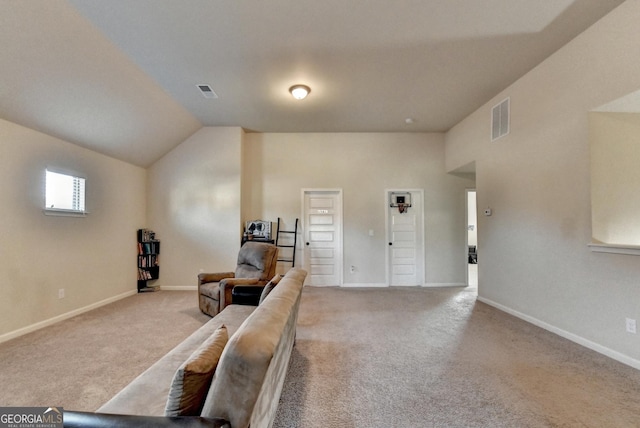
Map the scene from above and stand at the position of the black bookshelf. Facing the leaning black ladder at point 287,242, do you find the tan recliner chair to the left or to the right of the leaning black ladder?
right

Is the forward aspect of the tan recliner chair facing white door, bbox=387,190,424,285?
no

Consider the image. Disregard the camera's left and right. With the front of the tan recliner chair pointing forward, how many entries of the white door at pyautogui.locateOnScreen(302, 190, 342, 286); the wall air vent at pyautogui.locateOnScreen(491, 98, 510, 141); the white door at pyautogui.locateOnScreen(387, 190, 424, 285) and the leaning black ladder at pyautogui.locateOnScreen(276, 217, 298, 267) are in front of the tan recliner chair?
0

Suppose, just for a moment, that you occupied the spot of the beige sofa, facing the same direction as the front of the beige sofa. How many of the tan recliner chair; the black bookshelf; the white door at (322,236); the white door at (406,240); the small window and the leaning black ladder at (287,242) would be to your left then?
0

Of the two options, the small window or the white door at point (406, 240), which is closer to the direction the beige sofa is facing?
the small window

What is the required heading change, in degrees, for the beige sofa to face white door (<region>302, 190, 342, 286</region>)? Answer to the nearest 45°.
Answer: approximately 135° to its right

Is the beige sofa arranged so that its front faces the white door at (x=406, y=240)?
no

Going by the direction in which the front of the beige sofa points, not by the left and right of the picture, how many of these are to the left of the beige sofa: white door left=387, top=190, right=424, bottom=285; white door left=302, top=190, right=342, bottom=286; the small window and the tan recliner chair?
0

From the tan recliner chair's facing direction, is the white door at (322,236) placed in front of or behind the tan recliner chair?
behind

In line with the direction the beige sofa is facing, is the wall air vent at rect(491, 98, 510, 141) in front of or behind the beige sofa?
behind

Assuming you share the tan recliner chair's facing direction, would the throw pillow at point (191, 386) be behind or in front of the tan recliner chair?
in front

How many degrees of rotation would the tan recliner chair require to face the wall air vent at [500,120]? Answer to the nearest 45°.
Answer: approximately 135° to its left

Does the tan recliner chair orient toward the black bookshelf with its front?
no

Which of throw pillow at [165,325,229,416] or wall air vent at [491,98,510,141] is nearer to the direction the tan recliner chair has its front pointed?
the throw pillow

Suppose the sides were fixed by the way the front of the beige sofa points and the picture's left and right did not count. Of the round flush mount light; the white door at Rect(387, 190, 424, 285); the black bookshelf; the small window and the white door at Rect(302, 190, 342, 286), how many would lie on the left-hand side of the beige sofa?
0

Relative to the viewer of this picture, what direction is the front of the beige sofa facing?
facing to the left of the viewer

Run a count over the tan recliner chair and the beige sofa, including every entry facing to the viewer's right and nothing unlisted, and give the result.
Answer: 0

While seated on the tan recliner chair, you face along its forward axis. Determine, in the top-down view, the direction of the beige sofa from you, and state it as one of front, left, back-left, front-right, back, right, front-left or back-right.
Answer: front-left
